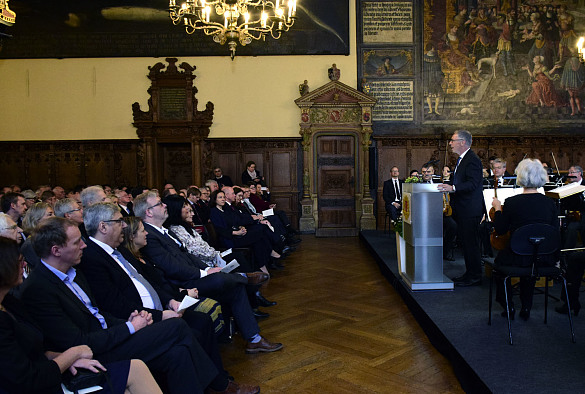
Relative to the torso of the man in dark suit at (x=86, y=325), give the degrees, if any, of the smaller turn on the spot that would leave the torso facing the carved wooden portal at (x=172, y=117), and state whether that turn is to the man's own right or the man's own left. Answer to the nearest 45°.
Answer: approximately 90° to the man's own left

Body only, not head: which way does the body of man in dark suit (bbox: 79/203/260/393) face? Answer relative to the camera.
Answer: to the viewer's right

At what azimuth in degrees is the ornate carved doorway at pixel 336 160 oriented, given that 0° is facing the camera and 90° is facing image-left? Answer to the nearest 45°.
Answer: approximately 0°

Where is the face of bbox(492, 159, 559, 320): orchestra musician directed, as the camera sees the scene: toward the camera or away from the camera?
away from the camera

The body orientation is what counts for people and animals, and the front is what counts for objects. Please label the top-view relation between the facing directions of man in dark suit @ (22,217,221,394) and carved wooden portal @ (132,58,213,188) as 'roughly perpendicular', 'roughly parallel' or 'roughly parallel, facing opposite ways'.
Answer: roughly perpendicular

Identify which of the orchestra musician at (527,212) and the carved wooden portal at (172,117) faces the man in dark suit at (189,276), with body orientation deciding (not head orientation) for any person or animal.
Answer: the carved wooden portal

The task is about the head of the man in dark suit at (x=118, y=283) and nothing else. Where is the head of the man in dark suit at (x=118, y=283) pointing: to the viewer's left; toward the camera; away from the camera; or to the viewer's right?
to the viewer's right

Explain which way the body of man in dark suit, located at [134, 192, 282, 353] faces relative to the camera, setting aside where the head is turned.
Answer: to the viewer's right

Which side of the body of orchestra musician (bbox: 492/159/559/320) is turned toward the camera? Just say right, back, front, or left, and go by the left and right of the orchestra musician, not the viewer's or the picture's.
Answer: back

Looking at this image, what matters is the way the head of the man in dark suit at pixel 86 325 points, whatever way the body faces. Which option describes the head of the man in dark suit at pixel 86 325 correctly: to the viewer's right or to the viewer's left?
to the viewer's right

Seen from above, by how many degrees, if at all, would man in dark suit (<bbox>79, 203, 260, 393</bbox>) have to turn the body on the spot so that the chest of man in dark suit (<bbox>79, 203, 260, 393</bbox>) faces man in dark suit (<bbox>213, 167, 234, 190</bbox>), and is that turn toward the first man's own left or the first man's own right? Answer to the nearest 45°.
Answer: approximately 90° to the first man's own left

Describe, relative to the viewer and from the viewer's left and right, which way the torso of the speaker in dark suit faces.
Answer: facing to the left of the viewer

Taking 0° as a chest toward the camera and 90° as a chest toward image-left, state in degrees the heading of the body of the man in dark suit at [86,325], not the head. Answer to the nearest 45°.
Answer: approximately 270°

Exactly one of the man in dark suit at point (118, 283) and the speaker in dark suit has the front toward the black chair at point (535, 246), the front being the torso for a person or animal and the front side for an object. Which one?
the man in dark suit
